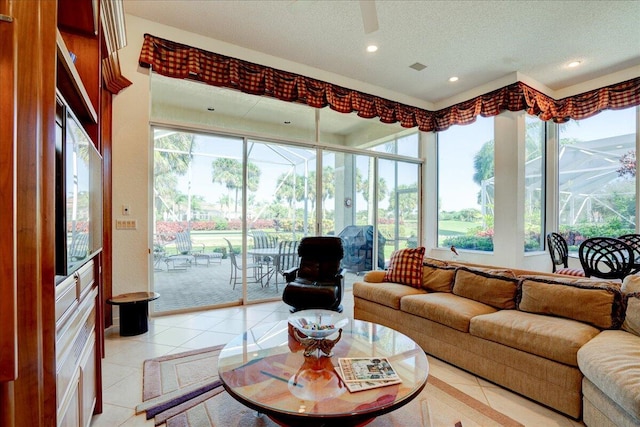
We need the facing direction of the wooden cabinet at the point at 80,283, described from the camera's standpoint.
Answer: facing to the right of the viewer

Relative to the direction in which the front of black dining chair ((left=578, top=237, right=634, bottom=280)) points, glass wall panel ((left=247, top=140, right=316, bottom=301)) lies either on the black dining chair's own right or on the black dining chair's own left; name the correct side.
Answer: on the black dining chair's own left

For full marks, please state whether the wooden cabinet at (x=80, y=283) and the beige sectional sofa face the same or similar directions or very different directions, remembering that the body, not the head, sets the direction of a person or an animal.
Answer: very different directions

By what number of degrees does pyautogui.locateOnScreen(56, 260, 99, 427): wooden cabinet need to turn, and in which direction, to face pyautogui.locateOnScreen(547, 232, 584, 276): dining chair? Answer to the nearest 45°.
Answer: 0° — it already faces it

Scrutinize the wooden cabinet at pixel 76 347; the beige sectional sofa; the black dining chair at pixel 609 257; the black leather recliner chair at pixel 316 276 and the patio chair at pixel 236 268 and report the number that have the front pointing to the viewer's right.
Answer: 2

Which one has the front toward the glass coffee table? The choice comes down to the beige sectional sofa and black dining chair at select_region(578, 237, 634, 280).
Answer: the beige sectional sofa

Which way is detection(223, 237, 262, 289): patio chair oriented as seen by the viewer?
to the viewer's right

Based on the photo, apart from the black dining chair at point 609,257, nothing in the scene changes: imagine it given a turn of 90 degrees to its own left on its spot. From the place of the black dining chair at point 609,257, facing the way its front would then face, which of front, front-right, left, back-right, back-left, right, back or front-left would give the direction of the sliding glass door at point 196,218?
front-left

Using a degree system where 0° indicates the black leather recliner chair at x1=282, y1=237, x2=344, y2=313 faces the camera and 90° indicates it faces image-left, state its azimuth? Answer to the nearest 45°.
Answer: approximately 45°

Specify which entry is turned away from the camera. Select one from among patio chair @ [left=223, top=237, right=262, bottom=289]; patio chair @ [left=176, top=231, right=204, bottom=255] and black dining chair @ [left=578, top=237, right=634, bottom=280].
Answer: black dining chair @ [left=578, top=237, right=634, bottom=280]

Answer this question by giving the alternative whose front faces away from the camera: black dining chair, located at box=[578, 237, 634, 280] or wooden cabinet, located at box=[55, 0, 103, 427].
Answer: the black dining chair

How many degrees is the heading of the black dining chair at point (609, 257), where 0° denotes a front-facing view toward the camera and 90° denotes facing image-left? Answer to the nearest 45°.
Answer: approximately 180°
